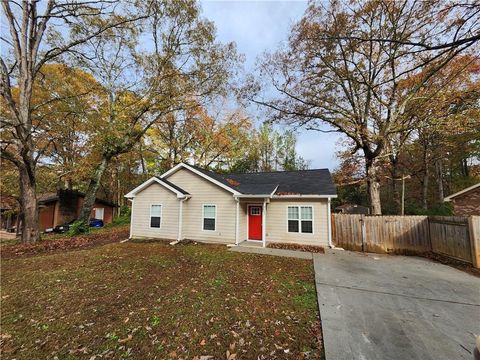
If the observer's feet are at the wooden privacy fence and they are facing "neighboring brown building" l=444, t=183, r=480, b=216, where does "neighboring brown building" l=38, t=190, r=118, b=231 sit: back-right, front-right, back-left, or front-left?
back-left

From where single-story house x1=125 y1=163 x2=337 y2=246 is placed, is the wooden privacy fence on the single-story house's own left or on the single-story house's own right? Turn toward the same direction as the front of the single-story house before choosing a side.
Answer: on the single-story house's own left

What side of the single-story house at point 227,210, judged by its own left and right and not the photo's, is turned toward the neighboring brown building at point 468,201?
left

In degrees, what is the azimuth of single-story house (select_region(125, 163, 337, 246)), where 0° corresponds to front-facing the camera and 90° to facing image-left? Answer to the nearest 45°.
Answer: approximately 0°
